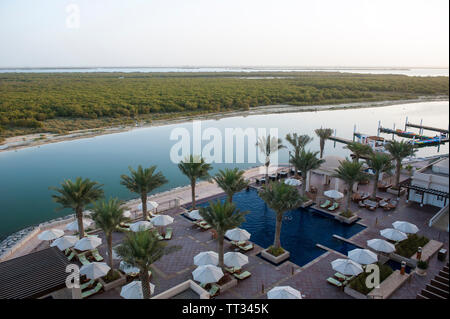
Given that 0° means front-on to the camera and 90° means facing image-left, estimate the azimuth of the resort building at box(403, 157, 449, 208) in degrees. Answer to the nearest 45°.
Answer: approximately 45°

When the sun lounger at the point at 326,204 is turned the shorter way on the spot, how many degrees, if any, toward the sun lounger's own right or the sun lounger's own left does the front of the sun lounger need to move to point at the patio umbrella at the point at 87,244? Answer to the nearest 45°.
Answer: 0° — it already faces it

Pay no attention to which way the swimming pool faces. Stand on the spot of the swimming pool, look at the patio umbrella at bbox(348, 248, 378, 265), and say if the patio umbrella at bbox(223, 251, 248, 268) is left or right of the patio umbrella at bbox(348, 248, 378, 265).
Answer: right

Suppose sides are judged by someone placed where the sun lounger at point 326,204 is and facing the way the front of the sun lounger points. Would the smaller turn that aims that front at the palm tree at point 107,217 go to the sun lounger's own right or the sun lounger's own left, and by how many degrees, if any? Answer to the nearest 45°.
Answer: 0° — it already faces it

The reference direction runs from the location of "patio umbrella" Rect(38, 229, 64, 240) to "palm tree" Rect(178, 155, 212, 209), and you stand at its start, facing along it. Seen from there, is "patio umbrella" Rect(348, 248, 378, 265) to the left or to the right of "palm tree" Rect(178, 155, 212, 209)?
right

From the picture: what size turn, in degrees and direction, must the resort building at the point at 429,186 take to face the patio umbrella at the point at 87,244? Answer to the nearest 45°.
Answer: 0° — it already faces it
